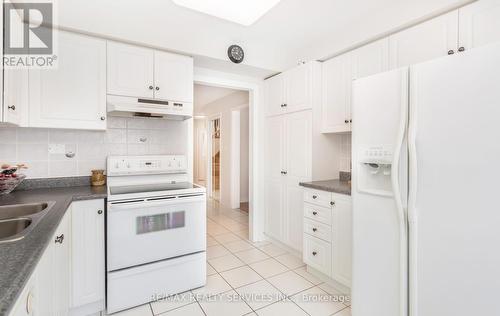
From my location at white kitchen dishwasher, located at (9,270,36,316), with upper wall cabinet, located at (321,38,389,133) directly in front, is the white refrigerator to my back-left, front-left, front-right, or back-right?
front-right

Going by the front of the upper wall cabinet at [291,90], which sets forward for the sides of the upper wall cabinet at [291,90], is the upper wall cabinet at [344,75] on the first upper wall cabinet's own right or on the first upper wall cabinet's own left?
on the first upper wall cabinet's own left

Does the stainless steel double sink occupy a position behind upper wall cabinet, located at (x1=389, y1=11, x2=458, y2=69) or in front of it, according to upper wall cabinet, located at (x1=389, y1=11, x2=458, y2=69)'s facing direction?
in front

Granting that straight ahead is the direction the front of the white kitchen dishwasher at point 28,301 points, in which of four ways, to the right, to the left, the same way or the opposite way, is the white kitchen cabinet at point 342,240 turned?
the opposite way

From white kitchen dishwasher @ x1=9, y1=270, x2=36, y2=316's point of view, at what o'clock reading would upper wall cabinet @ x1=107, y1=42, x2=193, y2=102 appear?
The upper wall cabinet is roughly at 10 o'clock from the white kitchen dishwasher.

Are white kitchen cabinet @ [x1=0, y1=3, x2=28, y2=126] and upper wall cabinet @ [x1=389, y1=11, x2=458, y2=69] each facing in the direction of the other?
yes

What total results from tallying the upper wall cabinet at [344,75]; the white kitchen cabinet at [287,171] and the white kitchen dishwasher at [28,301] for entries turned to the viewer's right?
1

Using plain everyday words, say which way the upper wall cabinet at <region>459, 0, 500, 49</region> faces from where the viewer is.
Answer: facing the viewer and to the left of the viewer

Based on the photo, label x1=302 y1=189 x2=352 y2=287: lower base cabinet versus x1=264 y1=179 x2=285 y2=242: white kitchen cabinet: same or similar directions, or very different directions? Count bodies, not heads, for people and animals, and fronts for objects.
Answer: same or similar directions

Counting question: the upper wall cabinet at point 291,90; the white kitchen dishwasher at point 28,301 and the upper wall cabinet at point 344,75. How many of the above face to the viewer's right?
1

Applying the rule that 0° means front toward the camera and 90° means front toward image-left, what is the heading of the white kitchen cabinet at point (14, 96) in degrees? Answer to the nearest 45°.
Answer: approximately 315°

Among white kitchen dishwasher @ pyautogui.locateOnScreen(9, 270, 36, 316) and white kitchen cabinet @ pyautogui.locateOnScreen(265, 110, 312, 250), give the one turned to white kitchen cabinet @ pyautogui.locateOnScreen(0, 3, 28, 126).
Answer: white kitchen cabinet @ pyautogui.locateOnScreen(265, 110, 312, 250)

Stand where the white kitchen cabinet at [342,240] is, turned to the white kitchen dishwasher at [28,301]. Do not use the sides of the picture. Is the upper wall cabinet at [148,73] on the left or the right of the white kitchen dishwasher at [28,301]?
right

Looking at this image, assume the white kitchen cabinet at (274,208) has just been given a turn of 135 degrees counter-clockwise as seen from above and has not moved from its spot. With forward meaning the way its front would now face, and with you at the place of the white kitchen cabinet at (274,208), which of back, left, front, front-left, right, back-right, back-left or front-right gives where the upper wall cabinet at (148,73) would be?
back-right

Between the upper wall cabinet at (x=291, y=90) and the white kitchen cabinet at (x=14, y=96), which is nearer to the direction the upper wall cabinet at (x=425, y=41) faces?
the white kitchen cabinet

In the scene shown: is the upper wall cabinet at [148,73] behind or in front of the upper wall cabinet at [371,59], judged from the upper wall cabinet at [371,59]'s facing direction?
in front

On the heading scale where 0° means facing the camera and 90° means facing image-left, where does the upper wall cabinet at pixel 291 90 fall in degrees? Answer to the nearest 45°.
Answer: approximately 45°

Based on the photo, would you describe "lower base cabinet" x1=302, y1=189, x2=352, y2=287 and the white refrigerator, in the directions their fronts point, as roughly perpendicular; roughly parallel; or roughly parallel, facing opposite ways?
roughly parallel

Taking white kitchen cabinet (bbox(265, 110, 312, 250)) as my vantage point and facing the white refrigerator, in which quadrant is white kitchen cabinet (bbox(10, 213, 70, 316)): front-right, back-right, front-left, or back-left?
front-right
